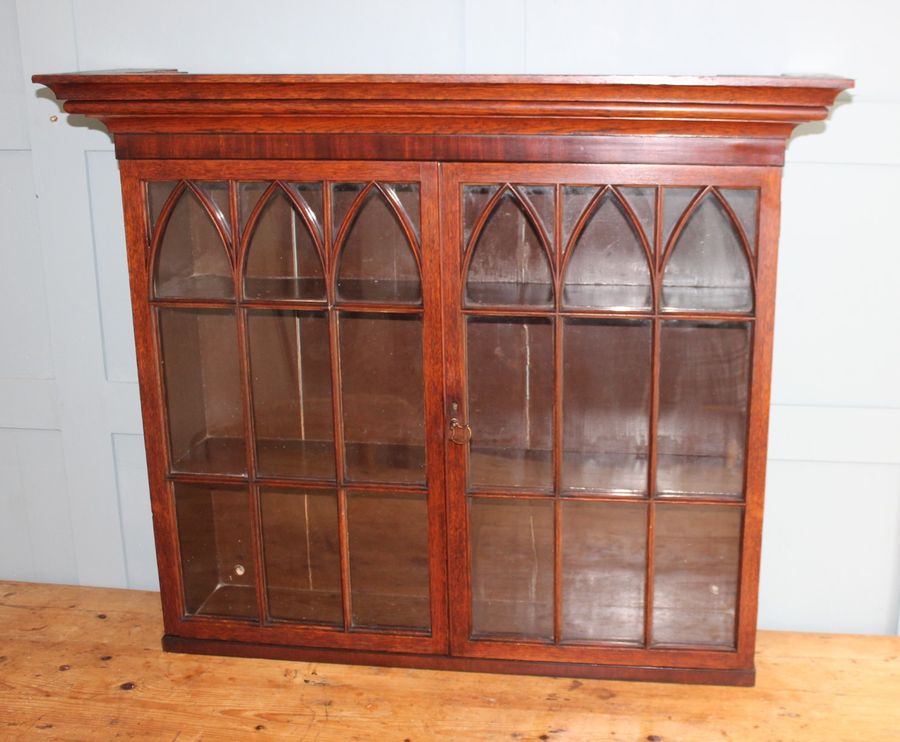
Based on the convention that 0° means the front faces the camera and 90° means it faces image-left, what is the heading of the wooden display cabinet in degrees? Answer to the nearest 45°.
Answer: approximately 0°
